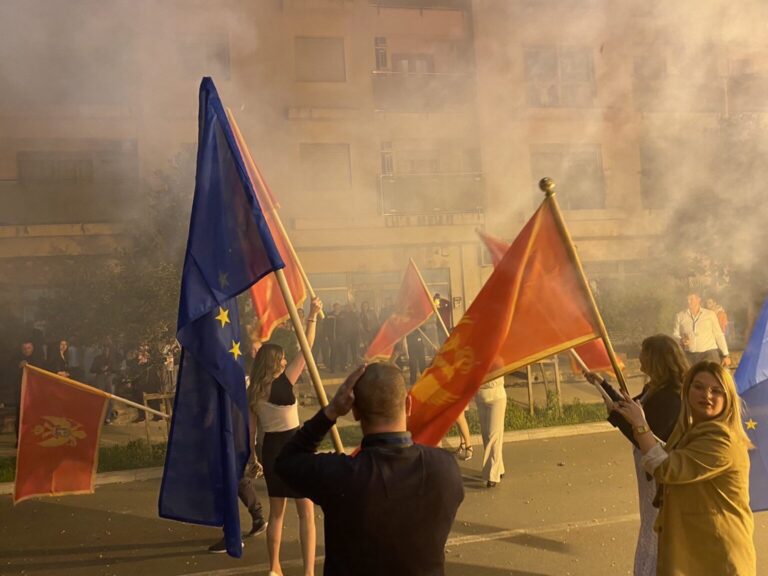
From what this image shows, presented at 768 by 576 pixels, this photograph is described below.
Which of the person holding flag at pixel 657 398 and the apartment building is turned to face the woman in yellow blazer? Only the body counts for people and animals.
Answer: the apartment building

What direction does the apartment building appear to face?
toward the camera

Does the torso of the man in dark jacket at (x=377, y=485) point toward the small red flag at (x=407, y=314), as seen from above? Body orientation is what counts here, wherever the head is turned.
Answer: yes

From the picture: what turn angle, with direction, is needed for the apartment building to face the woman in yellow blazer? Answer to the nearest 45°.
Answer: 0° — it already faces them

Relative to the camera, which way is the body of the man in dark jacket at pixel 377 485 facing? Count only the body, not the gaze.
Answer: away from the camera

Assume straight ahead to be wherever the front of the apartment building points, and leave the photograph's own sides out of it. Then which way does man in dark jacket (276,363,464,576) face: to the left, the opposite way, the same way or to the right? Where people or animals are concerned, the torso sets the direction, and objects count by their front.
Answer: the opposite way

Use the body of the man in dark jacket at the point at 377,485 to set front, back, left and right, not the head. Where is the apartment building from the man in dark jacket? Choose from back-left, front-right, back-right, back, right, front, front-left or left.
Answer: front

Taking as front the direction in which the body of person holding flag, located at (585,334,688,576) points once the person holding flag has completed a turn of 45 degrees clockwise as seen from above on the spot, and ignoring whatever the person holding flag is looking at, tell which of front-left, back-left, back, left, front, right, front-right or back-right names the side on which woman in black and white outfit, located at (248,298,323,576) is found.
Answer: left

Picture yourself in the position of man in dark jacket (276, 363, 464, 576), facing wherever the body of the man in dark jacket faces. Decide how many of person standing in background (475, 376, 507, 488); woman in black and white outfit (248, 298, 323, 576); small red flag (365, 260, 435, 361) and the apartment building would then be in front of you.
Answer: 4

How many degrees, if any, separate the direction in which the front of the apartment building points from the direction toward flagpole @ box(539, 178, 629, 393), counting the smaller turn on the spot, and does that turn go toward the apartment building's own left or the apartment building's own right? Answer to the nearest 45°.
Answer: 0° — it already faces it

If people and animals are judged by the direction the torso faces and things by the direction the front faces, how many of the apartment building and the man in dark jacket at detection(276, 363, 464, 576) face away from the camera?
1

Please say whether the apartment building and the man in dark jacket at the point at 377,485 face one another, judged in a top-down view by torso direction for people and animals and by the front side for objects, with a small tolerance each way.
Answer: yes

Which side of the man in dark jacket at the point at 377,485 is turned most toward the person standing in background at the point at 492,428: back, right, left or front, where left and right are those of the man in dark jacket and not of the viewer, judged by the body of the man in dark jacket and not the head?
front

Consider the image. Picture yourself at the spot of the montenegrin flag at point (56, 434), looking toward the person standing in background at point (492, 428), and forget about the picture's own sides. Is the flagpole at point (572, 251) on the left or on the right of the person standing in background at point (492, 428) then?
right

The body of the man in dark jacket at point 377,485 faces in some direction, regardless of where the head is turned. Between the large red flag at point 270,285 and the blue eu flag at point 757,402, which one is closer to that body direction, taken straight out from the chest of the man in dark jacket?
the large red flag

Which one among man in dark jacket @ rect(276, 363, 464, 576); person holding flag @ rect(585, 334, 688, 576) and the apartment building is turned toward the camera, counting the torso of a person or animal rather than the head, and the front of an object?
the apartment building

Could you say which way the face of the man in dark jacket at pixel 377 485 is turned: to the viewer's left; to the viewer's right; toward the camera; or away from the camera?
away from the camera
